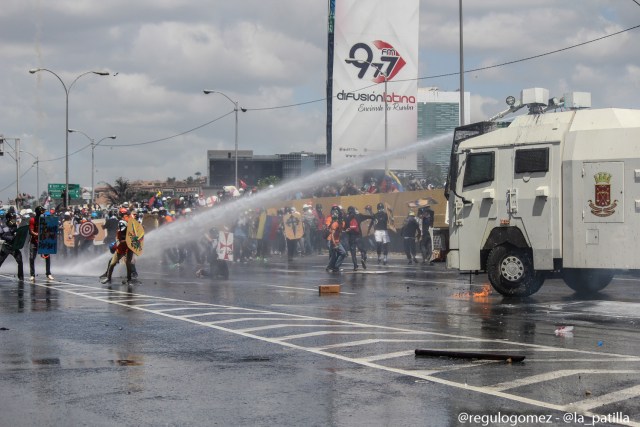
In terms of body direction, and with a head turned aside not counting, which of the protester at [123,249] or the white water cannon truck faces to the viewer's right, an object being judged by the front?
the protester

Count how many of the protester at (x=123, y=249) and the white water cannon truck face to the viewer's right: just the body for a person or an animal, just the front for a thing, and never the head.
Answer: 1

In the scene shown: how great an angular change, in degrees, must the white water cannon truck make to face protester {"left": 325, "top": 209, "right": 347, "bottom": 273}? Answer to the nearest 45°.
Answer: approximately 45° to its right

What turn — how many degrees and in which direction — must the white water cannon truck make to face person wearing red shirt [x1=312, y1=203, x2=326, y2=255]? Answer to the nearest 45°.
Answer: approximately 45° to its right

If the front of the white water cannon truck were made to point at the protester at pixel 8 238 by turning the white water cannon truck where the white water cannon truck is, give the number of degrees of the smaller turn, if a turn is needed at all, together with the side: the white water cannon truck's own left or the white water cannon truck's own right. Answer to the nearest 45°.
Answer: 0° — it already faces them

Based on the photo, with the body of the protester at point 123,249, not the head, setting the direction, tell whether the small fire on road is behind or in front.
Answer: in front

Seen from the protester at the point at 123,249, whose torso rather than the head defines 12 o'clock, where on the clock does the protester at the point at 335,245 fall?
the protester at the point at 335,245 is roughly at 11 o'clock from the protester at the point at 123,249.

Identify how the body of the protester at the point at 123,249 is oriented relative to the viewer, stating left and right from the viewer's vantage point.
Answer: facing to the right of the viewer

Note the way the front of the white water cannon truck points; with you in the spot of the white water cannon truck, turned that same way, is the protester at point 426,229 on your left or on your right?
on your right

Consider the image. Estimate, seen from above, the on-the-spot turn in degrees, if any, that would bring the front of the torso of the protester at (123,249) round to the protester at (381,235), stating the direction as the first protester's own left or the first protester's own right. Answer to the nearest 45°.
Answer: approximately 45° to the first protester's own left

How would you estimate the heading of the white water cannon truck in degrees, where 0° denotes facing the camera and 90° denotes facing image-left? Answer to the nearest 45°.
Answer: approximately 90°

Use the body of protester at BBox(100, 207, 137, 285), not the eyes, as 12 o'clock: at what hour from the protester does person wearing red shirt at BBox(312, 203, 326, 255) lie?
The person wearing red shirt is roughly at 10 o'clock from the protester.

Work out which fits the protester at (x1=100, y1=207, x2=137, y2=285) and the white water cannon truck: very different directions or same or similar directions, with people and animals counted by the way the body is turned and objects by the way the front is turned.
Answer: very different directions
